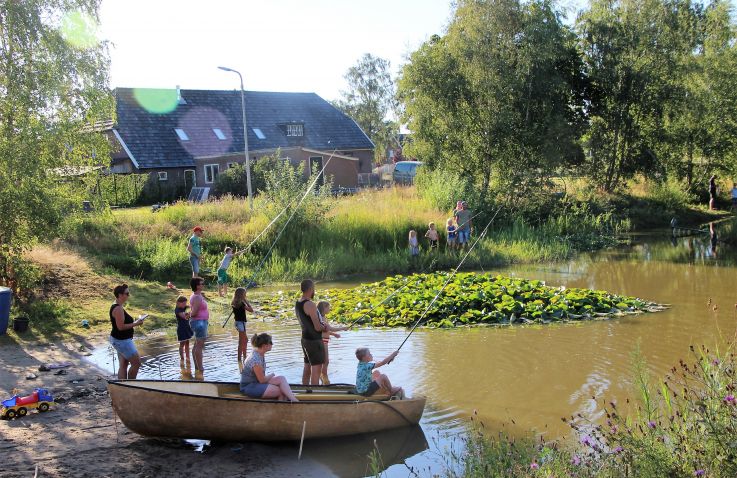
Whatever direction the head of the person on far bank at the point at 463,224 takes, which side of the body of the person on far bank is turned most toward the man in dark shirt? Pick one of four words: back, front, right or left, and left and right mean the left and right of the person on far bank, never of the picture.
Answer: front

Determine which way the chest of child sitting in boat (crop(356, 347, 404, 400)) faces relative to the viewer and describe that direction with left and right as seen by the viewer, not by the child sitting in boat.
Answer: facing to the right of the viewer

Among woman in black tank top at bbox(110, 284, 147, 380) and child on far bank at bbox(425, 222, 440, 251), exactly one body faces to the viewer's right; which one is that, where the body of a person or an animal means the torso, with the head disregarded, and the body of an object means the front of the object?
the woman in black tank top

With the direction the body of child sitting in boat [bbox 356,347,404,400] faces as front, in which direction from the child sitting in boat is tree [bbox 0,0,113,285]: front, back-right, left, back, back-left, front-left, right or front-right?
back-left

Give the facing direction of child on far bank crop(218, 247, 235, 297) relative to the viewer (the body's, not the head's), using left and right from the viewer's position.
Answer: facing to the right of the viewer
